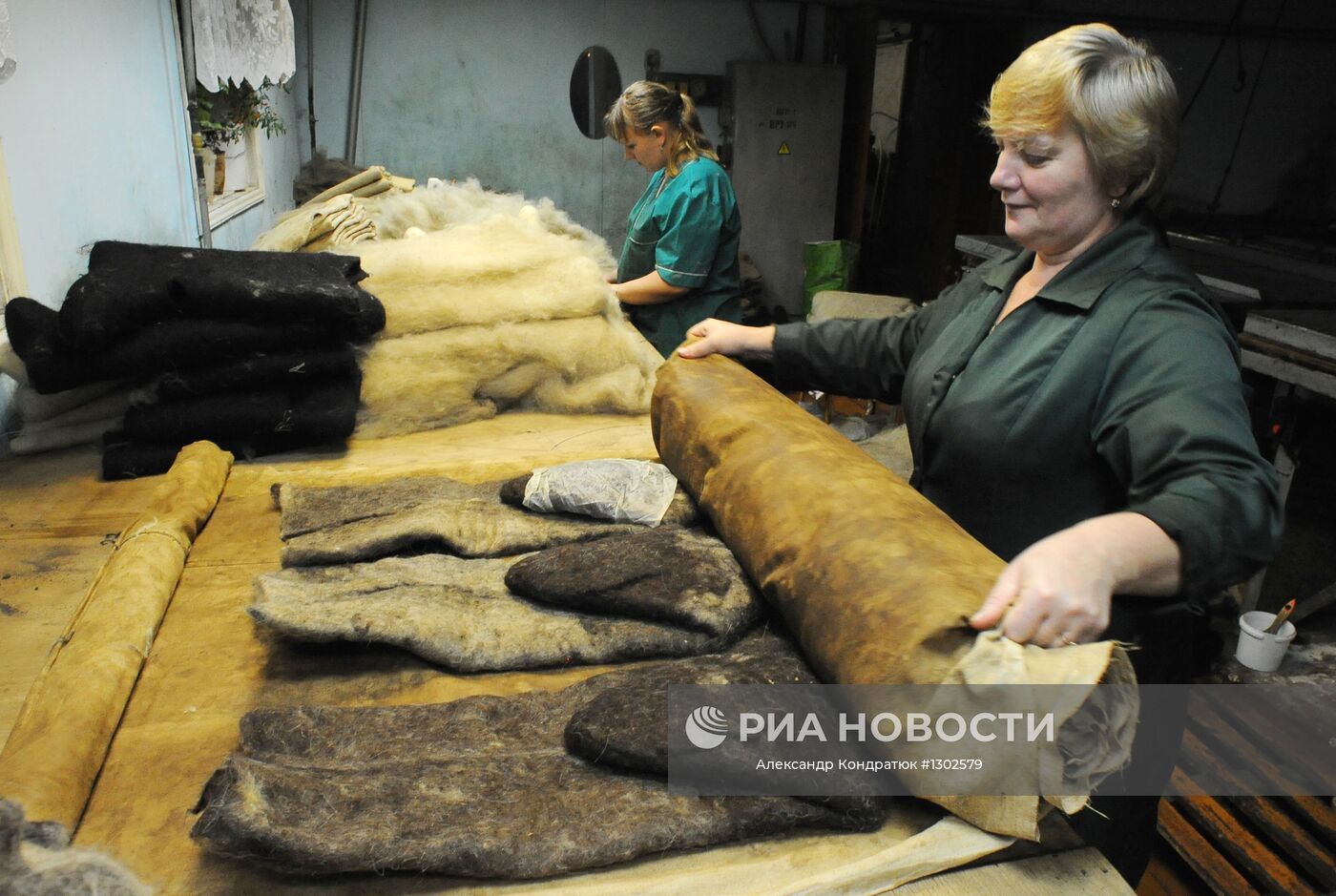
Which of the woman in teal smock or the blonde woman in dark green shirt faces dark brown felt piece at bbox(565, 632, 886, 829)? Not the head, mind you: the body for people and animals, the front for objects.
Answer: the blonde woman in dark green shirt

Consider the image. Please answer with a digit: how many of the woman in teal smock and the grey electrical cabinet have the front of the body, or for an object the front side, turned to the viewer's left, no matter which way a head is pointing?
1

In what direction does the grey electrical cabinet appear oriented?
toward the camera

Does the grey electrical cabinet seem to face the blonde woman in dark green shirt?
yes

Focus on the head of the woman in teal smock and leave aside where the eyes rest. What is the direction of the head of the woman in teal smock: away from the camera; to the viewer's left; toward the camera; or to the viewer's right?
to the viewer's left

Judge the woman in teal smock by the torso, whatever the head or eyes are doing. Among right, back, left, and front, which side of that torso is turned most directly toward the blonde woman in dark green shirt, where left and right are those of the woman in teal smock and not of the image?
left

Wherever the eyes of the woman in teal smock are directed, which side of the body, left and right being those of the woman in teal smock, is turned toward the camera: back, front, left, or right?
left

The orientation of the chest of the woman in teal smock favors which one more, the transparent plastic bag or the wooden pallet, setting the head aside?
the transparent plastic bag

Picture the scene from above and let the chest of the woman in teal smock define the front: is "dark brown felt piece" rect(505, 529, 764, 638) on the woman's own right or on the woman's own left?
on the woman's own left

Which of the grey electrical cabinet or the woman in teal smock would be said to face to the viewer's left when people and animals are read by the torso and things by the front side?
the woman in teal smock
